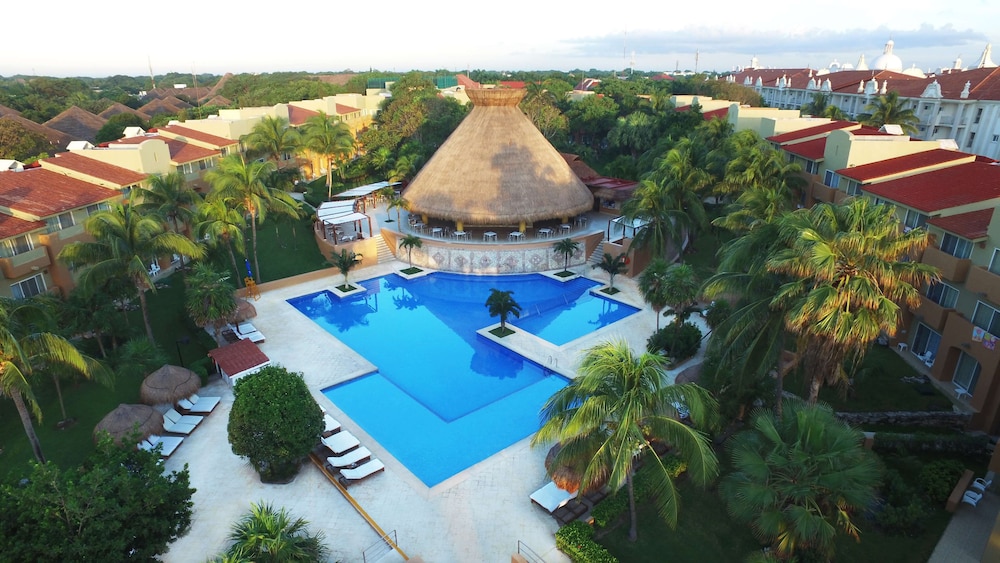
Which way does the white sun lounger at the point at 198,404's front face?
to the viewer's right

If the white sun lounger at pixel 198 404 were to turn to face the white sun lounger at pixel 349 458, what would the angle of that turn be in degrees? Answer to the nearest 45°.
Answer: approximately 45° to its right

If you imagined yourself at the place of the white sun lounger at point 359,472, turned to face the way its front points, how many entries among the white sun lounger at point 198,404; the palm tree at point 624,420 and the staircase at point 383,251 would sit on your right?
1

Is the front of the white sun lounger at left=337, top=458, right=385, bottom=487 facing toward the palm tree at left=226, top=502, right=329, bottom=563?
no

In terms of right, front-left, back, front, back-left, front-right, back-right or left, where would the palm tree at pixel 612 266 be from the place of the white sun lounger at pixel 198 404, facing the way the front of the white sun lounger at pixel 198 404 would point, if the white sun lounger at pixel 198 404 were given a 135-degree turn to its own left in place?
back-right

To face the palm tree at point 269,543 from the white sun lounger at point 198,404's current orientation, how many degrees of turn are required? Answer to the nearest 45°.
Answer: approximately 90° to its right

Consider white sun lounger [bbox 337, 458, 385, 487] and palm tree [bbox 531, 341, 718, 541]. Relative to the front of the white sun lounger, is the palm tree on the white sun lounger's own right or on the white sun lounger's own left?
on the white sun lounger's own right

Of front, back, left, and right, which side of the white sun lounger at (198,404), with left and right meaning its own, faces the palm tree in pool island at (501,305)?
front

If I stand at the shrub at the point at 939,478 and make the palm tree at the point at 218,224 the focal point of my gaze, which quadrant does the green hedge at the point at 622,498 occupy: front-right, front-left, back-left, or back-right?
front-left

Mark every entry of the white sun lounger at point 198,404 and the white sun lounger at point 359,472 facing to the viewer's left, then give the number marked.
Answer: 0

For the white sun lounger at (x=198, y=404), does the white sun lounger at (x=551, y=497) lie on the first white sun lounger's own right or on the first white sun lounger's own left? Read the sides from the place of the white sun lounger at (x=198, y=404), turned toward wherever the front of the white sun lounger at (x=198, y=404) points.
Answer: on the first white sun lounger's own right

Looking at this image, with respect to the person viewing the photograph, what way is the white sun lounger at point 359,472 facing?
facing away from the viewer and to the right of the viewer

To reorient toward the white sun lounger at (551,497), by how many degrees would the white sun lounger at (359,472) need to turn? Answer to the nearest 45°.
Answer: approximately 90° to its right

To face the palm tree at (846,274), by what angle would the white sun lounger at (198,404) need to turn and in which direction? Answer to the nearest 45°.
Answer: approximately 45° to its right

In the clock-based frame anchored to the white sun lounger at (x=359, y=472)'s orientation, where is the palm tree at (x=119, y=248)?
The palm tree is roughly at 9 o'clock from the white sun lounger.

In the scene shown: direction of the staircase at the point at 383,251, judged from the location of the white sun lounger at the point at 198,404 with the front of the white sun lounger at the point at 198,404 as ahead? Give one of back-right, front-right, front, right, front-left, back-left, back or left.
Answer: front-left

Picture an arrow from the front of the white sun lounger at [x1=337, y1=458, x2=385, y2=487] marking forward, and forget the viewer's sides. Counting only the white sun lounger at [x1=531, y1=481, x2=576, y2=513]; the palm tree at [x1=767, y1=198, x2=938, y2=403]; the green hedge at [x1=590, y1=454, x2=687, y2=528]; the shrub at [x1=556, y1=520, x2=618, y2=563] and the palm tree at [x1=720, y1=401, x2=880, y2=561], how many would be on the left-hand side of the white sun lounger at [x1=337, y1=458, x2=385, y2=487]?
0

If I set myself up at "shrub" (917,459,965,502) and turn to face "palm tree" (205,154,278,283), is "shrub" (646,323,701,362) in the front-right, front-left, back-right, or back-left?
front-right
